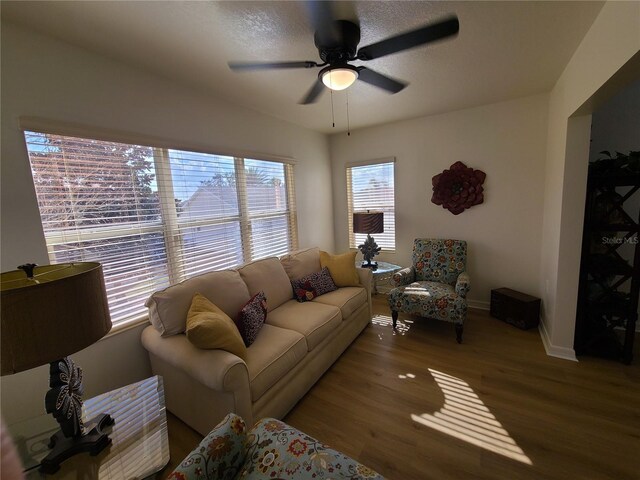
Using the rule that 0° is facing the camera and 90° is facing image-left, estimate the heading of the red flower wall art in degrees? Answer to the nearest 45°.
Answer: approximately 0°

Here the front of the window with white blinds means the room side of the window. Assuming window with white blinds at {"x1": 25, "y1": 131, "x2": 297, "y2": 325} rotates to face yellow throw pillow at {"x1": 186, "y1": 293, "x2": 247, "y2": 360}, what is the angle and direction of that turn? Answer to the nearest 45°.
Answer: approximately 45° to its right

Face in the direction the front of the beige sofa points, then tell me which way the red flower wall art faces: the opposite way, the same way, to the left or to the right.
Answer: to the right

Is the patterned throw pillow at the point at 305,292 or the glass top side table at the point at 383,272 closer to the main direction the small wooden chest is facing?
the patterned throw pillow

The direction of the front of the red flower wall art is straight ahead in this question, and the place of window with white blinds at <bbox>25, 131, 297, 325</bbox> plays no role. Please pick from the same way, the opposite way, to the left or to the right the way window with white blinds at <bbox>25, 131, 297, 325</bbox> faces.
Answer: to the left

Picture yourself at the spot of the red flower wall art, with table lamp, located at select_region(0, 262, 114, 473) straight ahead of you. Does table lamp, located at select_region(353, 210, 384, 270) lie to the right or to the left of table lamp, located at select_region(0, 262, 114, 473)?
right
